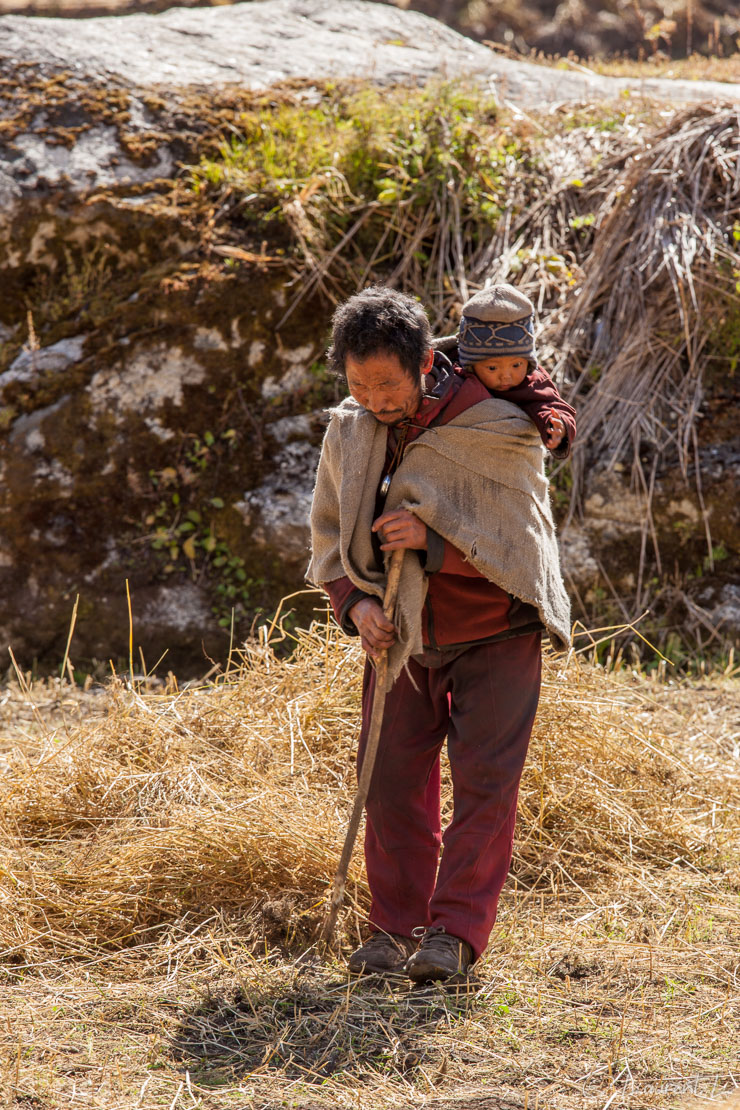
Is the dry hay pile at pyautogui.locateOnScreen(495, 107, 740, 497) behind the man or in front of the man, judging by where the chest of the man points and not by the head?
behind

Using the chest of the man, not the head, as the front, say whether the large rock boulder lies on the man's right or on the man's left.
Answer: on the man's right

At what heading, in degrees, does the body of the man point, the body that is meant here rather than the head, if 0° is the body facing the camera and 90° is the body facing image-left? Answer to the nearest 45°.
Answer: approximately 45°

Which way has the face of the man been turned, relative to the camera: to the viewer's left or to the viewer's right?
to the viewer's left
